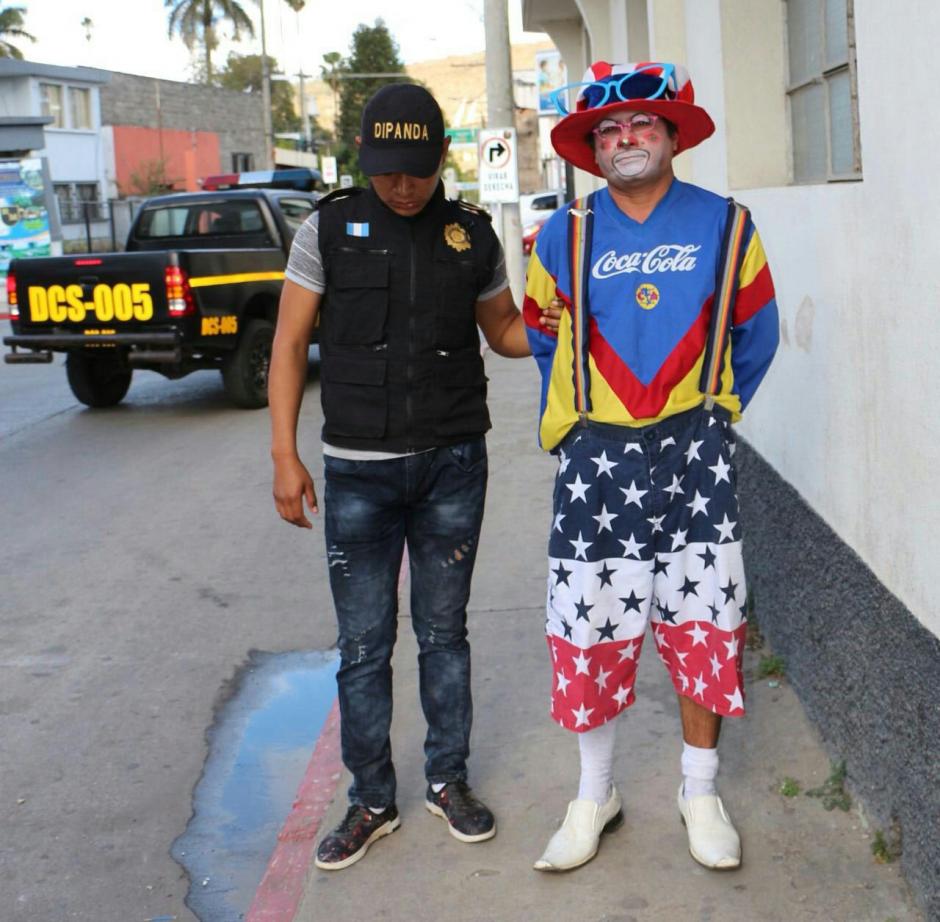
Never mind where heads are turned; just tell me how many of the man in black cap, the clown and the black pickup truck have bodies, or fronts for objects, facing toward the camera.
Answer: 2

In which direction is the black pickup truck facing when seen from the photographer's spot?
facing away from the viewer and to the right of the viewer

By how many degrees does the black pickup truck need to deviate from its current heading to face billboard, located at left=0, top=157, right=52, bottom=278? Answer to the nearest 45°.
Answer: approximately 45° to its left

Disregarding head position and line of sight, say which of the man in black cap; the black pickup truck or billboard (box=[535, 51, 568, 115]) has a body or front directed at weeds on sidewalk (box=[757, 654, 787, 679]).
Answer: the billboard

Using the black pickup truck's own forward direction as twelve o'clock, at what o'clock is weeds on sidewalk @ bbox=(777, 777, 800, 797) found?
The weeds on sidewalk is roughly at 4 o'clock from the black pickup truck.

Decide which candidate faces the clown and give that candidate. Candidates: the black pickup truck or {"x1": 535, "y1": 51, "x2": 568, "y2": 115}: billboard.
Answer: the billboard

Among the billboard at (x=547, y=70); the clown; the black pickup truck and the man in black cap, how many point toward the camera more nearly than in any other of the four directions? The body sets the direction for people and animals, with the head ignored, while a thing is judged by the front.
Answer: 3

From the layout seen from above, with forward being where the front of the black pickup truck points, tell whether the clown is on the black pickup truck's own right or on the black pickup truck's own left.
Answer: on the black pickup truck's own right
